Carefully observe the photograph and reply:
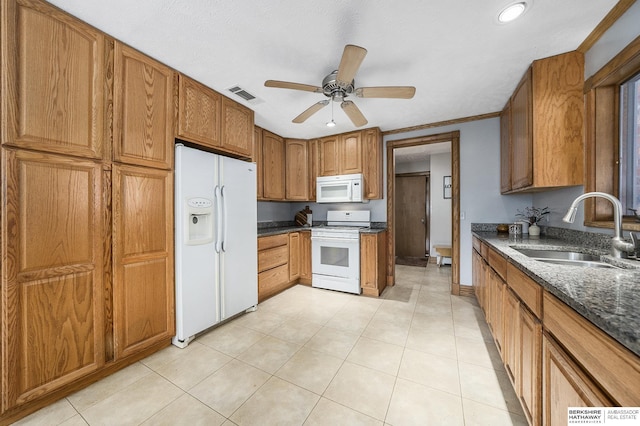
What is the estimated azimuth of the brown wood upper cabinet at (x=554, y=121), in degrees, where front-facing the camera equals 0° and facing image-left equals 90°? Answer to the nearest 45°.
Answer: approximately 90°

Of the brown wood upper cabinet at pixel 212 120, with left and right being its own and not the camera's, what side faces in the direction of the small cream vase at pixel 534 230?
front

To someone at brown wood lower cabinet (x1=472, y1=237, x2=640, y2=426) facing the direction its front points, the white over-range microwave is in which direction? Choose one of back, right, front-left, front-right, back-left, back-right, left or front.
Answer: front-right

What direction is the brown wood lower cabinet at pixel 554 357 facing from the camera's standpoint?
to the viewer's left

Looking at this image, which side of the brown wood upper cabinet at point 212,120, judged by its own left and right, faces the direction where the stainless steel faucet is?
front

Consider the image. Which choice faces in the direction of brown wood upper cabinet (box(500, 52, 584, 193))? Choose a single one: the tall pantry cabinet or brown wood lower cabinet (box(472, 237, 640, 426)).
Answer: the tall pantry cabinet

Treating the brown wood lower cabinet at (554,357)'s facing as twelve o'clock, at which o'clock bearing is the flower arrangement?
The flower arrangement is roughly at 3 o'clock from the brown wood lower cabinet.

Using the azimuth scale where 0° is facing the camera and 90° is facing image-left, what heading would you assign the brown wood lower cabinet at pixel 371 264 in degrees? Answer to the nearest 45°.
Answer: approximately 0°

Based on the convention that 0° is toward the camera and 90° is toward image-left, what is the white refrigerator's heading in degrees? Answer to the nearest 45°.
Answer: approximately 315°

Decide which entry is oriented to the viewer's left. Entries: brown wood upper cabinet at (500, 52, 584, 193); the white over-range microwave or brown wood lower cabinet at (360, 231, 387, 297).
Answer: the brown wood upper cabinet

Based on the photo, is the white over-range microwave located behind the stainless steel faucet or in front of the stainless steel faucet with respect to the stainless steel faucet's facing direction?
in front

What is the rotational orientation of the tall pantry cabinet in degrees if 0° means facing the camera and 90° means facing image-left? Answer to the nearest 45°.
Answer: approximately 315°
